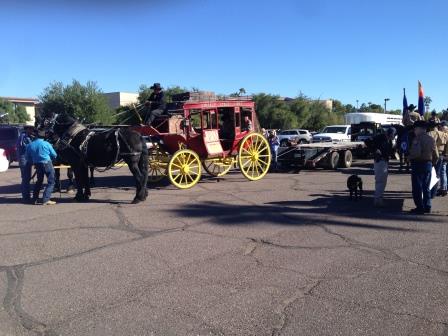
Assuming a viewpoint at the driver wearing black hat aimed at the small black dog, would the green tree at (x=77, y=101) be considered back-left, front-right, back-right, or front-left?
back-left

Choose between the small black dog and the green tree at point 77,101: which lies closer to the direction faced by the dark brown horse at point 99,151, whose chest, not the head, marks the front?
the green tree

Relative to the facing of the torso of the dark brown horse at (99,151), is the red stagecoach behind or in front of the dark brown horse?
behind

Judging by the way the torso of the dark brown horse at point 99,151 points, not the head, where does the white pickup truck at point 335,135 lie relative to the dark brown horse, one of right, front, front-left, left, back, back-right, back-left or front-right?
back-right

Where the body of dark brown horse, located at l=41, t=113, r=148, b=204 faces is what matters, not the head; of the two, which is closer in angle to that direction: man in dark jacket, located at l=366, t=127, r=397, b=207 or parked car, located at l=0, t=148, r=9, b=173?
the parked car

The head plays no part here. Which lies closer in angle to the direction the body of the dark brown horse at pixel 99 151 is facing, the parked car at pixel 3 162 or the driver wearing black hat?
the parked car

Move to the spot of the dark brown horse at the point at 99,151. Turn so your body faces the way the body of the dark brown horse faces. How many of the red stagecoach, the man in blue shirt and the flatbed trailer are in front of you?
1

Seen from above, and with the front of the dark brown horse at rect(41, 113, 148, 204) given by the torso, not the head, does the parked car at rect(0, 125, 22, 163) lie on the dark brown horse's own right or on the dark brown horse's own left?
on the dark brown horse's own right

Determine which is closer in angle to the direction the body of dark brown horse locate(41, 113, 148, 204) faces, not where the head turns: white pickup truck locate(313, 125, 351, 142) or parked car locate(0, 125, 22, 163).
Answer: the parked car

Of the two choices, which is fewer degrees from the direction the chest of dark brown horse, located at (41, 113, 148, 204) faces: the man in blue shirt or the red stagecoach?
the man in blue shirt

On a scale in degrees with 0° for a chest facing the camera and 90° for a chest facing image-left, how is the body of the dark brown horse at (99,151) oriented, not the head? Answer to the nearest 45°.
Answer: approximately 90°

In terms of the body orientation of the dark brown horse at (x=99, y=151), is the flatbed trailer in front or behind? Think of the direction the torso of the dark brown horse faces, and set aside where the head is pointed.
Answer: behind

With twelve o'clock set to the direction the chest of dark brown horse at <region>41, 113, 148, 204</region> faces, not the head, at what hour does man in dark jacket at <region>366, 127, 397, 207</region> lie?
The man in dark jacket is roughly at 7 o'clock from the dark brown horse.

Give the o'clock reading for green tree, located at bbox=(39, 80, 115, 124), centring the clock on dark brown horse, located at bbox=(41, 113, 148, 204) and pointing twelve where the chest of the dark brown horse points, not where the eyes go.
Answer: The green tree is roughly at 3 o'clock from the dark brown horse.
